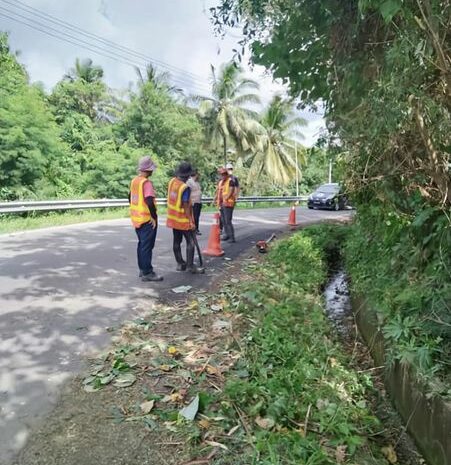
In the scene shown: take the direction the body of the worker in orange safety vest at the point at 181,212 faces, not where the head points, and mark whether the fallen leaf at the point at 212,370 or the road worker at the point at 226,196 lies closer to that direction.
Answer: the road worker

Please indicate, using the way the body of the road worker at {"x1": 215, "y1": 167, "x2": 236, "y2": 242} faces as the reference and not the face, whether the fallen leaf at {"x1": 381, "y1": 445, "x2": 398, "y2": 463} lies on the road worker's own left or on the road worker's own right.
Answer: on the road worker's own left

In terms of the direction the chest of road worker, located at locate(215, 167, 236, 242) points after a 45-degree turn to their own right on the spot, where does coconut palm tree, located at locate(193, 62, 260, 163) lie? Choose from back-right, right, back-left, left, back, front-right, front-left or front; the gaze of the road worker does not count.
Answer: right

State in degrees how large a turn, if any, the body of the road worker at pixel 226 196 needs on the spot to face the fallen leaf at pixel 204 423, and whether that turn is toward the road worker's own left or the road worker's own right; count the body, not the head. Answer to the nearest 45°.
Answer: approximately 45° to the road worker's own left

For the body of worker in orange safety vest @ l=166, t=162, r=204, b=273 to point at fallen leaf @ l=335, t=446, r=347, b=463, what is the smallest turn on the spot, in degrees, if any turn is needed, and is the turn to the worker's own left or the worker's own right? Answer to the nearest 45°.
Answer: approximately 135° to the worker's own right

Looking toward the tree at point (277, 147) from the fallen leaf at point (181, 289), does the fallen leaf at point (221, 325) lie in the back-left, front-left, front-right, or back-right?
back-right

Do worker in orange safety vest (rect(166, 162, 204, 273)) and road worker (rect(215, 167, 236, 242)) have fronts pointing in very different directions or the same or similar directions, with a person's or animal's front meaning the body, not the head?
very different directions

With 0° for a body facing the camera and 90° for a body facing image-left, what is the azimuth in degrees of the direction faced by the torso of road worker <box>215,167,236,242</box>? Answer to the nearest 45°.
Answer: approximately 45°

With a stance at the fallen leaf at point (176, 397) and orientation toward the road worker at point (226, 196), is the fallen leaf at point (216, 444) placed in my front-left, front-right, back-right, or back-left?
back-right

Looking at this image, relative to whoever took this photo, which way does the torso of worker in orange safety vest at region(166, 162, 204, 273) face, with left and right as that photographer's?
facing away from the viewer and to the right of the viewer

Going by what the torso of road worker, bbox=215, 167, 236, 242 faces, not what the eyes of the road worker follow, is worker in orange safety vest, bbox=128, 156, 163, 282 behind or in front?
in front

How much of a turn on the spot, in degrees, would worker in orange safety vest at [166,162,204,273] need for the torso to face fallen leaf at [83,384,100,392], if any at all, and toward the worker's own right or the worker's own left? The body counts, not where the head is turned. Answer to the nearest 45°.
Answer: approximately 135° to the worker's own right

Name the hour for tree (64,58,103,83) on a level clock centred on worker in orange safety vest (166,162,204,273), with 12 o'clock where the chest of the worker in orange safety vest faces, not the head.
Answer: The tree is roughly at 10 o'clock from the worker in orange safety vest.
